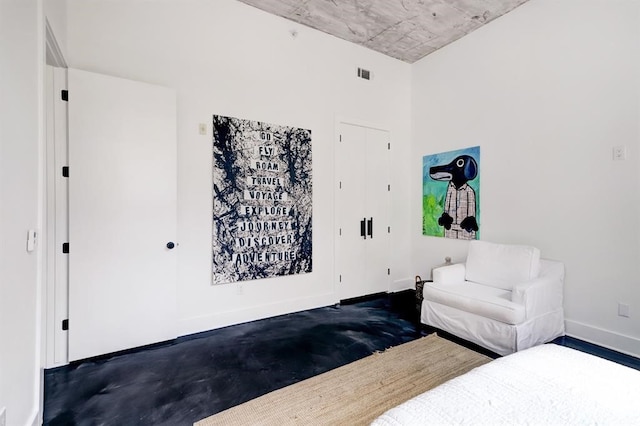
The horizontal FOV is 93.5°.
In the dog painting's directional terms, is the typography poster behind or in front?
in front

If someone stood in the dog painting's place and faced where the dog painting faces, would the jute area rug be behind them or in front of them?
in front

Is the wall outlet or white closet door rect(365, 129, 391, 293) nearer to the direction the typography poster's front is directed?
the wall outlet

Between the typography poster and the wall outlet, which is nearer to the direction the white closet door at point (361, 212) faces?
the wall outlet

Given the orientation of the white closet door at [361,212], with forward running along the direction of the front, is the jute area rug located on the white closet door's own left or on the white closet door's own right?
on the white closet door's own right

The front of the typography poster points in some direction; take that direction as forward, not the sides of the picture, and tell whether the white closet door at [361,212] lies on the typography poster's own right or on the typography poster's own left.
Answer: on the typography poster's own left

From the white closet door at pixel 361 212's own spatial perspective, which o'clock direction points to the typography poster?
The typography poster is roughly at 3 o'clock from the white closet door.

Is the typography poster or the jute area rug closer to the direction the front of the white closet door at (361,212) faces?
the jute area rug

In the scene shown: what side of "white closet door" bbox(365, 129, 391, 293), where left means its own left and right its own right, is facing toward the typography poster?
right

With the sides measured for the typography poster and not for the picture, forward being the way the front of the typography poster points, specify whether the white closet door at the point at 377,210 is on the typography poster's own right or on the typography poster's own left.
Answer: on the typography poster's own left

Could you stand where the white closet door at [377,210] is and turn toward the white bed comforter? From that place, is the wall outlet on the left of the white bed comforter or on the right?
left
